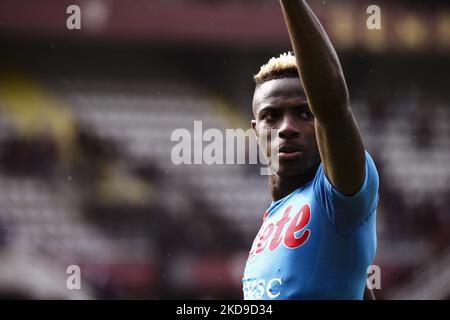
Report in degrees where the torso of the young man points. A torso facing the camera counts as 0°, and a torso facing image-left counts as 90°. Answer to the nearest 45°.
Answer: approximately 45°
